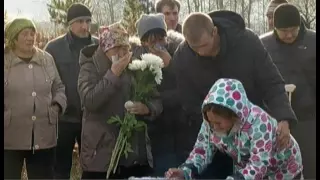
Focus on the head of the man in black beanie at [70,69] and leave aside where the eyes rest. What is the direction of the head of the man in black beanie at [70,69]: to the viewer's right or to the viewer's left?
to the viewer's right

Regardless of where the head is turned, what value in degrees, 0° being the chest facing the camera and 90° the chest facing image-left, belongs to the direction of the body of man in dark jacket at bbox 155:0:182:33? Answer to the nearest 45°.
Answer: approximately 0°

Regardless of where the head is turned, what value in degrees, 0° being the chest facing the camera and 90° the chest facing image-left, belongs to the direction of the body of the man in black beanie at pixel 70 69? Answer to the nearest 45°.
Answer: approximately 315°

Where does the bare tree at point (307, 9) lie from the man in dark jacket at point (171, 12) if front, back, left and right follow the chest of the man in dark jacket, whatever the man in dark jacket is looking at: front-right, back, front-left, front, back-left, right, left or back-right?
left

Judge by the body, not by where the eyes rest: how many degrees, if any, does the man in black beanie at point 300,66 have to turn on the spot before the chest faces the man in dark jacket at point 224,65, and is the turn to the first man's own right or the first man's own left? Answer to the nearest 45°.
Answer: approximately 90° to the first man's own right

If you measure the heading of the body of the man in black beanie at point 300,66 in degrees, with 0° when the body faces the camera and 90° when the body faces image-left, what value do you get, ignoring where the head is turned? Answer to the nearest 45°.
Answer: approximately 0°

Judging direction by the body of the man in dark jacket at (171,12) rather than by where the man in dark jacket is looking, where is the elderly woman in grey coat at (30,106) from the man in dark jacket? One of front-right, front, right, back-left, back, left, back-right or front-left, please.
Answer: right

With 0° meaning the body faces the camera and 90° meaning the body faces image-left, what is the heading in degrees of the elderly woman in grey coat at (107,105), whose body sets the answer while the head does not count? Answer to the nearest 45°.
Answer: approximately 315°
